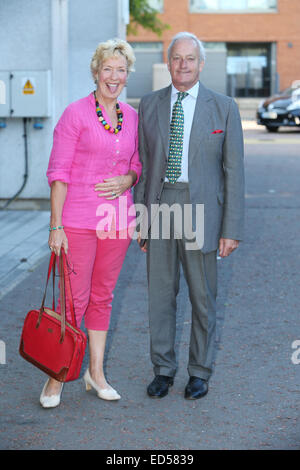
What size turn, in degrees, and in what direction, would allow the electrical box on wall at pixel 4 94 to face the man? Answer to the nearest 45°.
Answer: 0° — it already faces them

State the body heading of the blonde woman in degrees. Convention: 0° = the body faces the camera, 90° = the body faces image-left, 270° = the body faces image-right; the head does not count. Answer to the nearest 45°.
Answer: approximately 315°

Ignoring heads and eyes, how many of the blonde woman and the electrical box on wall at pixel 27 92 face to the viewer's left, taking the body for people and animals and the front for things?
0

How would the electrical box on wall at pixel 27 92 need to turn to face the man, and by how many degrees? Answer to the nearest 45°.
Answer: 0° — it already faces them

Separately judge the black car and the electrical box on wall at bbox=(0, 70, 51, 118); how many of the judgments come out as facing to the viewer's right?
0

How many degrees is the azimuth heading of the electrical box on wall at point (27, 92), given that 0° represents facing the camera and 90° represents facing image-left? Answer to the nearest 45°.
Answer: approximately 0°

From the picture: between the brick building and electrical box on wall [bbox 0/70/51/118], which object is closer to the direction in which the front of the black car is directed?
the electrical box on wall

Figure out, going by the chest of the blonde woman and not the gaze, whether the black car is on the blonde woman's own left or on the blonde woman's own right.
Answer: on the blonde woman's own left

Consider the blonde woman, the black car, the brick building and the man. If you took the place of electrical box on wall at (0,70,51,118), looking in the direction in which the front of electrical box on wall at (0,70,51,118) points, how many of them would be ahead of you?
2

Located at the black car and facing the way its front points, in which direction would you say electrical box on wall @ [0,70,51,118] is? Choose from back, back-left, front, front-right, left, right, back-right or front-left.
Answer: front-left

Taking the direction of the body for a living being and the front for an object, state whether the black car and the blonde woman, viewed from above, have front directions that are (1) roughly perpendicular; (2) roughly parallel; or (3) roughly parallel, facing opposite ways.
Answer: roughly perpendicular
